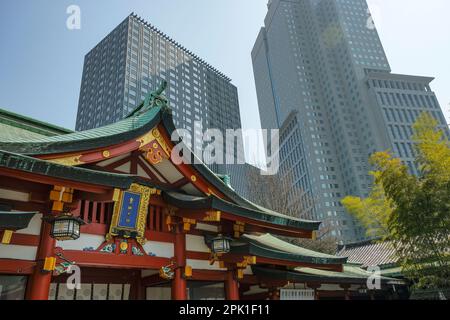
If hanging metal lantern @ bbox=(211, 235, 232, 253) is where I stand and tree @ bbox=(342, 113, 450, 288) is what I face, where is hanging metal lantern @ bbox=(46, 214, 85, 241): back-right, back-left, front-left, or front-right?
back-right

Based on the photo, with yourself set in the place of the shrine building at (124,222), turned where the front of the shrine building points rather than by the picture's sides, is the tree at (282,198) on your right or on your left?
on your left

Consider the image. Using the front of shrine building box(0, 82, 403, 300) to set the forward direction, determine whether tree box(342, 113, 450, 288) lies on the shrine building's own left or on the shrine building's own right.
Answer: on the shrine building's own left

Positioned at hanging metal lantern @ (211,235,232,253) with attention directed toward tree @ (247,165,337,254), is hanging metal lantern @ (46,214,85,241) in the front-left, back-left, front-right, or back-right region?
back-left
